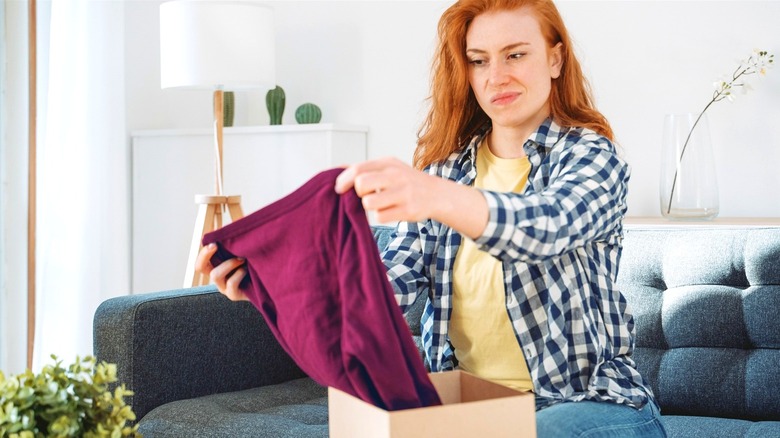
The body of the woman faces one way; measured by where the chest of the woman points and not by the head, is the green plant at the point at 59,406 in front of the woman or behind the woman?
in front

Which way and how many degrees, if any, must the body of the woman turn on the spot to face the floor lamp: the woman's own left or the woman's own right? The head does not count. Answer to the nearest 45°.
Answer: approximately 90° to the woman's own right

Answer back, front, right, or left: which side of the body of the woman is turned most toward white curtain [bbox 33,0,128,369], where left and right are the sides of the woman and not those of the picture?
right

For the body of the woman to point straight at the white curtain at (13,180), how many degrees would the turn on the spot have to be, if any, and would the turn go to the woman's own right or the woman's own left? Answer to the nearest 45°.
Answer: approximately 90° to the woman's own right

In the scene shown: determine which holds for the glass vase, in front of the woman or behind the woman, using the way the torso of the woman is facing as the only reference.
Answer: behind

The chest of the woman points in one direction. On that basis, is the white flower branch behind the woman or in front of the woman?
behind

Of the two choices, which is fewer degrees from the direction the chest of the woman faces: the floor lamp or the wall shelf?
the floor lamp

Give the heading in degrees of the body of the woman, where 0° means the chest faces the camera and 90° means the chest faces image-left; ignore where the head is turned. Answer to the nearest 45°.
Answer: approximately 45°
